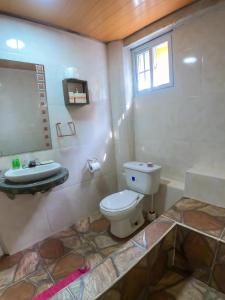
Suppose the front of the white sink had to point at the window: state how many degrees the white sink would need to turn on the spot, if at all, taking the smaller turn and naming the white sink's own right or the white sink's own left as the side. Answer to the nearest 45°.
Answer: approximately 45° to the white sink's own left

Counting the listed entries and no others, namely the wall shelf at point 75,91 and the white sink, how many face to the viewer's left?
0

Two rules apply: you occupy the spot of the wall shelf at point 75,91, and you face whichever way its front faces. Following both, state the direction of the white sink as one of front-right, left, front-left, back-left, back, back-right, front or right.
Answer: right

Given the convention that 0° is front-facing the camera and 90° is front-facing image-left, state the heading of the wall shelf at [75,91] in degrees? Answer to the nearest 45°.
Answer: approximately 315°

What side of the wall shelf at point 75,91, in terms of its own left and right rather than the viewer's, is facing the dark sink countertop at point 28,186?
right

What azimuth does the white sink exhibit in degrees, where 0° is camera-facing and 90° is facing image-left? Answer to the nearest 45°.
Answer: approximately 315°

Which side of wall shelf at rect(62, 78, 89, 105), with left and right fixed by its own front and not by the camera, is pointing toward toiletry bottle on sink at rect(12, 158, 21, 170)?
right

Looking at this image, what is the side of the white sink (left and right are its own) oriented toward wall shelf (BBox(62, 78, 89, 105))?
left
